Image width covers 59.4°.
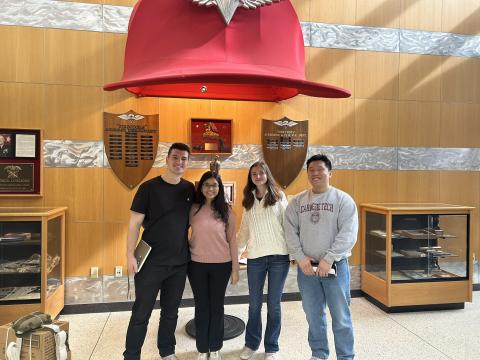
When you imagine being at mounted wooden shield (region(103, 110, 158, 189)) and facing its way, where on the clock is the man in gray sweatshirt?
The man in gray sweatshirt is roughly at 11 o'clock from the mounted wooden shield.

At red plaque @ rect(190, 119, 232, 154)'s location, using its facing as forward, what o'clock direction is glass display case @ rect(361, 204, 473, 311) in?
The glass display case is roughly at 9 o'clock from the red plaque.

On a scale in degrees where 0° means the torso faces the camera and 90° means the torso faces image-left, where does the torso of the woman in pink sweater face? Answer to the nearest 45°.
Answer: approximately 0°

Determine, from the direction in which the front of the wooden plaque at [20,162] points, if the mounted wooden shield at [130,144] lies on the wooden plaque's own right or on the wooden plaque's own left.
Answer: on the wooden plaque's own left
